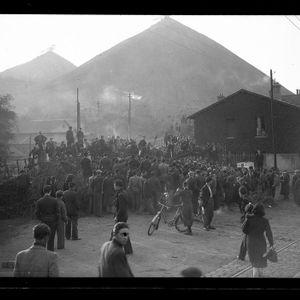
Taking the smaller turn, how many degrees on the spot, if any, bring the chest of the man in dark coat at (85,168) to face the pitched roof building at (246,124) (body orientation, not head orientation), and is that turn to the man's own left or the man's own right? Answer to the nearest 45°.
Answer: approximately 45° to the man's own right

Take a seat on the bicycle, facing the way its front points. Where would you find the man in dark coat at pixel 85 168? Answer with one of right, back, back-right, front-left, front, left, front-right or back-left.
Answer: right

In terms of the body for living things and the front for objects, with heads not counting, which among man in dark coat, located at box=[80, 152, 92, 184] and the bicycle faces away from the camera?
the man in dark coat

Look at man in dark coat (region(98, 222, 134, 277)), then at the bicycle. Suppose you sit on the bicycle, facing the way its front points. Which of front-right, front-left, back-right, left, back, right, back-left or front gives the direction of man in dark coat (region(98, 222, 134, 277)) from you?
front-left

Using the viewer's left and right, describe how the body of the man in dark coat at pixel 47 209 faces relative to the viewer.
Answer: facing away from the viewer

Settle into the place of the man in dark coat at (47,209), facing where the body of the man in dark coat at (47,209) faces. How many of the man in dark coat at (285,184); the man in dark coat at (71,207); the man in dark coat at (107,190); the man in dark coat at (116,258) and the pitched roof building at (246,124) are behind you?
1

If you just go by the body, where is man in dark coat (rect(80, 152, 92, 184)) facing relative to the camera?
away from the camera

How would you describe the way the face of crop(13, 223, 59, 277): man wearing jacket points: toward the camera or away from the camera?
away from the camera

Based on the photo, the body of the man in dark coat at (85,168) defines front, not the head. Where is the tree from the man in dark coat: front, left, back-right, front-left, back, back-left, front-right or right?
front-left

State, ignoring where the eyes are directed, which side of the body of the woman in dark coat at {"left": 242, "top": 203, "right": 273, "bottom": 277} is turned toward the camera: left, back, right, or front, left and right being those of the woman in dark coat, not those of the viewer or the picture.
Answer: back
